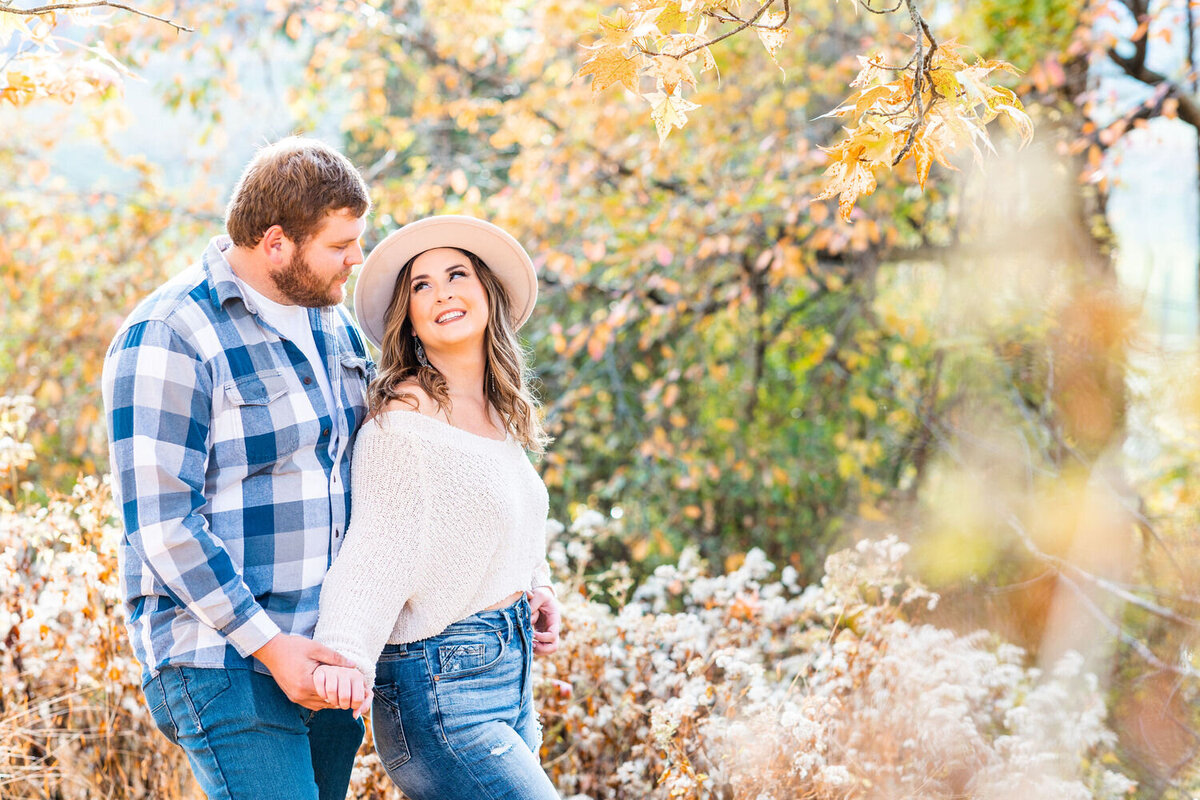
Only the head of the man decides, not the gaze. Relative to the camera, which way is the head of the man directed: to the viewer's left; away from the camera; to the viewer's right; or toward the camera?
to the viewer's right

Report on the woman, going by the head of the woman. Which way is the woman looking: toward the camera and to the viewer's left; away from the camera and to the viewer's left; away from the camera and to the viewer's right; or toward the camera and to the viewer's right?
toward the camera and to the viewer's left

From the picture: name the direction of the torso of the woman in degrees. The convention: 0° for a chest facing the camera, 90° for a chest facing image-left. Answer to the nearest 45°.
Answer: approximately 315°

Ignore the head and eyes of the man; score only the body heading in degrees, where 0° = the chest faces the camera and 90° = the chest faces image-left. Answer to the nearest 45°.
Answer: approximately 315°

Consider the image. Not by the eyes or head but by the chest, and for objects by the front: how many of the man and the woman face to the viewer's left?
0

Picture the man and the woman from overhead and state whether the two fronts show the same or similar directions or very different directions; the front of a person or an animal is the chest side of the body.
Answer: same or similar directions
